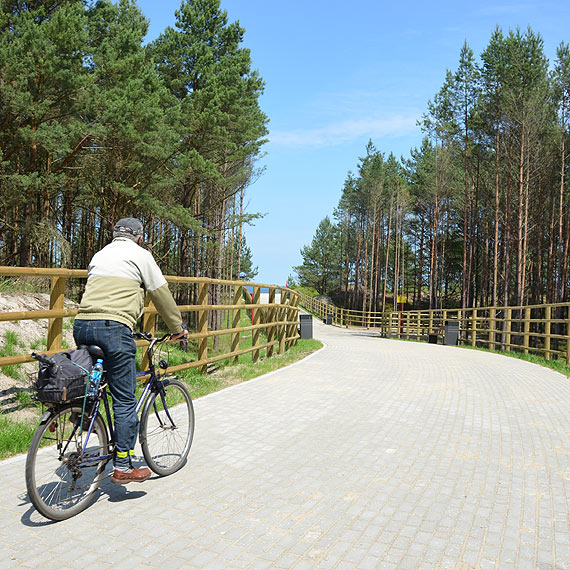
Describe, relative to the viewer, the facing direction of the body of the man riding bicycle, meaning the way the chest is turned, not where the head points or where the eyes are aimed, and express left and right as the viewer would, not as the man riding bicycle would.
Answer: facing away from the viewer and to the right of the viewer

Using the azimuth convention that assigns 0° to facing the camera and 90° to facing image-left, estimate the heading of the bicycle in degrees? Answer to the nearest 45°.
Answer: approximately 225°

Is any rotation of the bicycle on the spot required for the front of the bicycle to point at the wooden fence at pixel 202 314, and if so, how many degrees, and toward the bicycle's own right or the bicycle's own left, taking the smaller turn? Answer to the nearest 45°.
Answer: approximately 45° to the bicycle's own left

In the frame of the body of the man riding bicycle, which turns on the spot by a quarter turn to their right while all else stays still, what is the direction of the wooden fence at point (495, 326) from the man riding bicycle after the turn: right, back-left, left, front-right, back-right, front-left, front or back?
left

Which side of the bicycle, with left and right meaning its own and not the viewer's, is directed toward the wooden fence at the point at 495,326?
front
